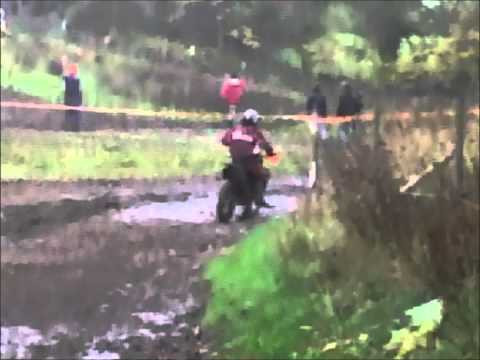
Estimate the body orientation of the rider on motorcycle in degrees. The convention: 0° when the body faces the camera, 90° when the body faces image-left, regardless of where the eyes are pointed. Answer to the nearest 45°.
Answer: approximately 225°
